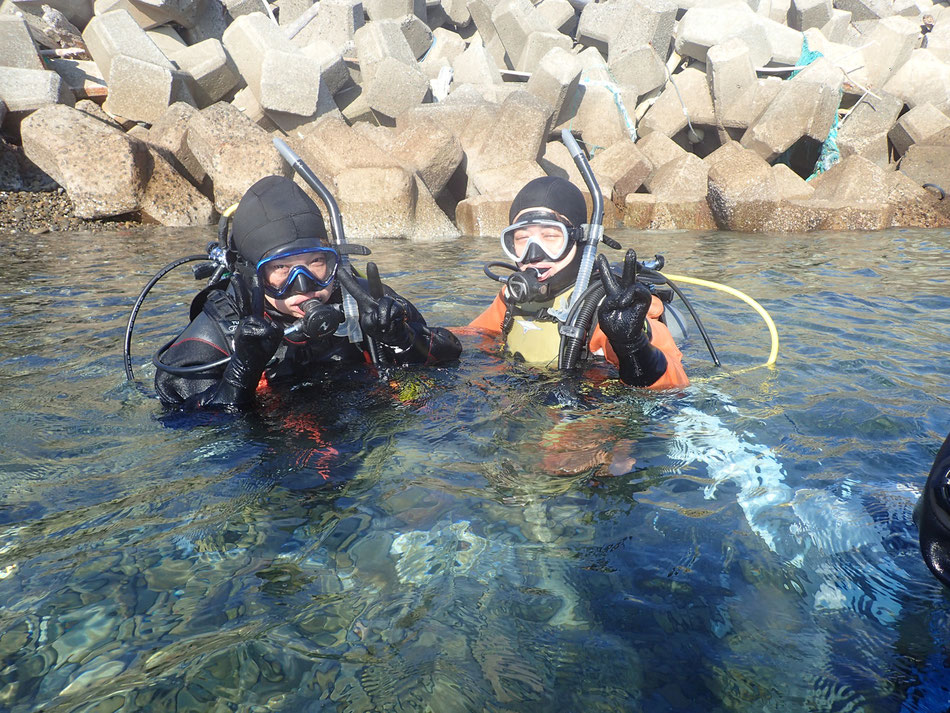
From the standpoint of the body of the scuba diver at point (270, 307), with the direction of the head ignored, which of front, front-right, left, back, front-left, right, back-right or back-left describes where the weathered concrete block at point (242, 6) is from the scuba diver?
back-left

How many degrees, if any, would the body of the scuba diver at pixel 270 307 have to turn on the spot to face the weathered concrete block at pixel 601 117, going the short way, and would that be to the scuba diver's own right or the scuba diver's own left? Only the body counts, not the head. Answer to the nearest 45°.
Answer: approximately 90° to the scuba diver's own left

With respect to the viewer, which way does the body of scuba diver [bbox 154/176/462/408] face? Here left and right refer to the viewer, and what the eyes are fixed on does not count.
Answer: facing the viewer and to the right of the viewer

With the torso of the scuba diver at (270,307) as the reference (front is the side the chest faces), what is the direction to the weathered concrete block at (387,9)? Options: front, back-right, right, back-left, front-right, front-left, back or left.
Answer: back-left

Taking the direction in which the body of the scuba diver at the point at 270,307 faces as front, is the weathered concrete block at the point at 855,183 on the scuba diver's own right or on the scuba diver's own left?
on the scuba diver's own left

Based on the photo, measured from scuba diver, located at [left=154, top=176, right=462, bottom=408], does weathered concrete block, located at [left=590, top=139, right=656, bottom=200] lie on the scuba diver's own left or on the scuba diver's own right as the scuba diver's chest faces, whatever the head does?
on the scuba diver's own left

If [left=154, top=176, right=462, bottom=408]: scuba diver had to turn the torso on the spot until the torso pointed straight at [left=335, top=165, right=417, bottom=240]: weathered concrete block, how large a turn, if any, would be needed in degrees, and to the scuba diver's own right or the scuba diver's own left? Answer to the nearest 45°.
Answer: approximately 135° to the scuba diver's own left

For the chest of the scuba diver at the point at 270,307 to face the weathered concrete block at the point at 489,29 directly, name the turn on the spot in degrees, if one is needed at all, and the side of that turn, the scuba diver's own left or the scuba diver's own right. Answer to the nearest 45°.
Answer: approximately 135° to the scuba diver's own left

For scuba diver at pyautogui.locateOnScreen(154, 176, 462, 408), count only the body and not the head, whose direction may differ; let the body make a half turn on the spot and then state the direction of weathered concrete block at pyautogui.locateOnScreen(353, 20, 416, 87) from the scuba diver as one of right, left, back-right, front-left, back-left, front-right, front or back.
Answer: front-right

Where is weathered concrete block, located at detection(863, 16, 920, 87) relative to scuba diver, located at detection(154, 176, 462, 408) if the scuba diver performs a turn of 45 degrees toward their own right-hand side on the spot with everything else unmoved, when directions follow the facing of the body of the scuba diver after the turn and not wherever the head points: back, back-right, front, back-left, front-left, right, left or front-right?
back-left

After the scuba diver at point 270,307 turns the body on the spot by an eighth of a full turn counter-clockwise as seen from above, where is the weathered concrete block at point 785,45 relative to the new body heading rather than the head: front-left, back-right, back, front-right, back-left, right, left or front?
front-left

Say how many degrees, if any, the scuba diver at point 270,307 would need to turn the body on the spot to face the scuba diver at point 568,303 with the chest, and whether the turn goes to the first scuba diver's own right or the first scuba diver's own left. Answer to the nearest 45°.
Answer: approximately 45° to the first scuba diver's own left

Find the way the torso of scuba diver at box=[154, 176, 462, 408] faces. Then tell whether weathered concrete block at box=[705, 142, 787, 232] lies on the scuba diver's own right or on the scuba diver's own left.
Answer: on the scuba diver's own left

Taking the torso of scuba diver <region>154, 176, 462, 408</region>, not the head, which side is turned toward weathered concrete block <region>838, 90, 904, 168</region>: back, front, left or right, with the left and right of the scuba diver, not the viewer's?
left

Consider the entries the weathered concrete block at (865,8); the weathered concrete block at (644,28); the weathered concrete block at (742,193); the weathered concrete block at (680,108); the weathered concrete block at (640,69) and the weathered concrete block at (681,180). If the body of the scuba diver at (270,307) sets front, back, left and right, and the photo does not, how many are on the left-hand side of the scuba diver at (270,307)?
6
